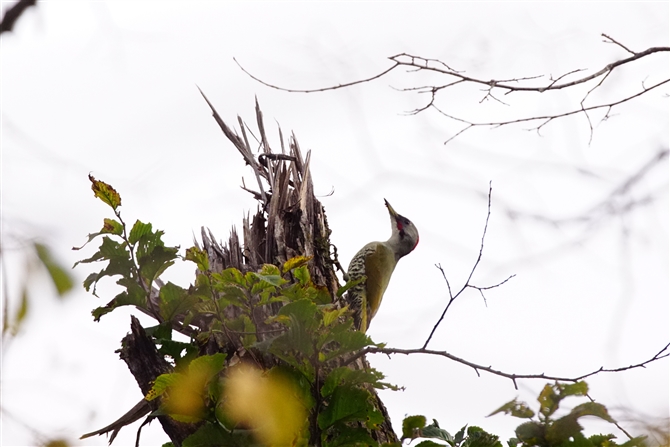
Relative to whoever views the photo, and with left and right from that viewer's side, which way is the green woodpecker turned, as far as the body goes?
facing to the left of the viewer

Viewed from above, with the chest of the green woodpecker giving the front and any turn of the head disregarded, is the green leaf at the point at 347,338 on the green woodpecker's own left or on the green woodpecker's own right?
on the green woodpecker's own left

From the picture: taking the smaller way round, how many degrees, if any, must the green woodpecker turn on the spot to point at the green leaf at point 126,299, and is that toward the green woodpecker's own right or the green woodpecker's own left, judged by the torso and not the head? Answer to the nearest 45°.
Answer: approximately 45° to the green woodpecker's own left
